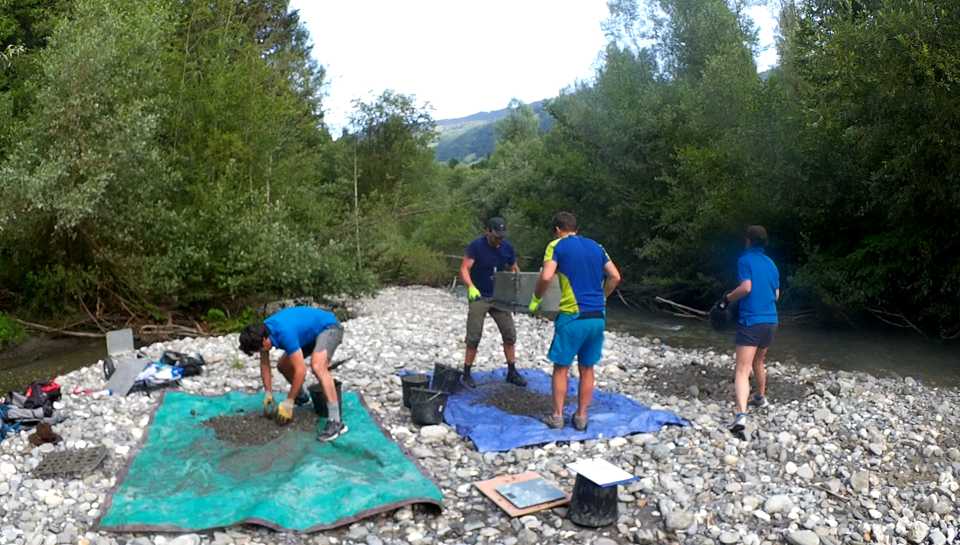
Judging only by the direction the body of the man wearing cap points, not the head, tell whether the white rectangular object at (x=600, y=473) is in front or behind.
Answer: in front

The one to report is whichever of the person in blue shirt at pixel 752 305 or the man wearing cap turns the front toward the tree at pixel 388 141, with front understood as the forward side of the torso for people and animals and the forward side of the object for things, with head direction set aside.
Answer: the person in blue shirt

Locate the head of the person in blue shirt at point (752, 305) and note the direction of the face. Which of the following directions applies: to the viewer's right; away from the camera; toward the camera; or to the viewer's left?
away from the camera

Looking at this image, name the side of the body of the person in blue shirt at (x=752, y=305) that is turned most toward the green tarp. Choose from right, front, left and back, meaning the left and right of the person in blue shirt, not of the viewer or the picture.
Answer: left

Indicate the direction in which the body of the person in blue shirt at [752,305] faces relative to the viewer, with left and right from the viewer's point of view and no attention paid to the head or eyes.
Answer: facing away from the viewer and to the left of the viewer

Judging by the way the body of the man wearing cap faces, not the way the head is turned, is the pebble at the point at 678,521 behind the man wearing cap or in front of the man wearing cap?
in front

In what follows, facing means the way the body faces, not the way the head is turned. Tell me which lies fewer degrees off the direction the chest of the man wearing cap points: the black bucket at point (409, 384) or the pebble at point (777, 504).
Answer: the pebble

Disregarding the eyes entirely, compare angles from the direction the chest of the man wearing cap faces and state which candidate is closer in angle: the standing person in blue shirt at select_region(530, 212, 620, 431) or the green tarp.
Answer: the standing person in blue shirt

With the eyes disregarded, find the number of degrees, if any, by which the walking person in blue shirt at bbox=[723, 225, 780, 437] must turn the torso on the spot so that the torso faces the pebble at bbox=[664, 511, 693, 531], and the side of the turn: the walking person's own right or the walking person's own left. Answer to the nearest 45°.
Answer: approximately 135° to the walking person's own left

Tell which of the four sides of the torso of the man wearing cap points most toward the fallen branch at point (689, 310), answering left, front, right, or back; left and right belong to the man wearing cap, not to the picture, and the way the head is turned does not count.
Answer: left

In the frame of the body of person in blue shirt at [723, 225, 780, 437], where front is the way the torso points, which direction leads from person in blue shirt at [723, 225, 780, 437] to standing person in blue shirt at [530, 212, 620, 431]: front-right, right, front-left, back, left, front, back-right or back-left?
left

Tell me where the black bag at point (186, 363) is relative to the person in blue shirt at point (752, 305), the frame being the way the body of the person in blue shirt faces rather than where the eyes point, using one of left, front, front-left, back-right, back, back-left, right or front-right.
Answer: front-left

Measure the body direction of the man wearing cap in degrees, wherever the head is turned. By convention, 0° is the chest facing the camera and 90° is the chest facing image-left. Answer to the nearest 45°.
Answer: approximately 315°

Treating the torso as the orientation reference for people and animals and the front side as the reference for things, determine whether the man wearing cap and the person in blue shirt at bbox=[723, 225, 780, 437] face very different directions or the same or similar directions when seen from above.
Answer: very different directions
